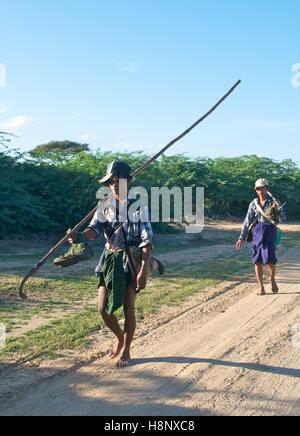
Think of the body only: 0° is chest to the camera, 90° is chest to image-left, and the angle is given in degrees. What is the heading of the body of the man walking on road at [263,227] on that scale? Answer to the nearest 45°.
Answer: approximately 0°

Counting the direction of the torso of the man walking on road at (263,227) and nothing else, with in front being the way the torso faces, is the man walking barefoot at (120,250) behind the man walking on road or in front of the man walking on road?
in front
